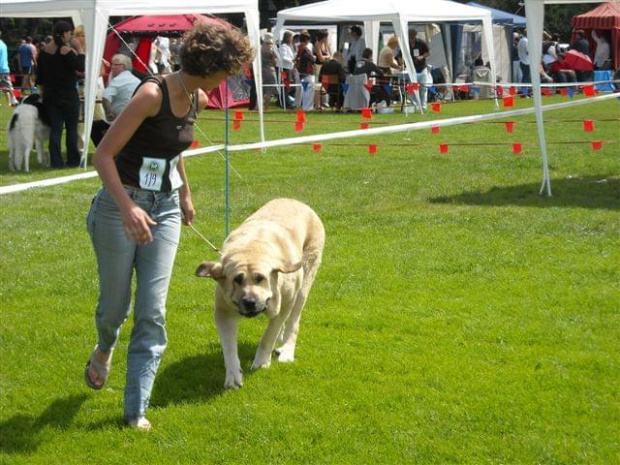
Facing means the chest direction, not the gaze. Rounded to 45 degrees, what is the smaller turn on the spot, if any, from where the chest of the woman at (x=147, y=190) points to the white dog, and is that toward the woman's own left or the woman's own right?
approximately 135° to the woman's own left

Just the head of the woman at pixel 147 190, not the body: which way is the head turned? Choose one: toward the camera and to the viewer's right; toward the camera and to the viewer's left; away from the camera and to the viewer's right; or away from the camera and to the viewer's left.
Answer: toward the camera and to the viewer's right

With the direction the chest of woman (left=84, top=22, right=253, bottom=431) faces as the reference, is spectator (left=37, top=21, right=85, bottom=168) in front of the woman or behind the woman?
behind

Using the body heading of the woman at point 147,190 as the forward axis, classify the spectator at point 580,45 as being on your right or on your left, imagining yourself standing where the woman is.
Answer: on your left

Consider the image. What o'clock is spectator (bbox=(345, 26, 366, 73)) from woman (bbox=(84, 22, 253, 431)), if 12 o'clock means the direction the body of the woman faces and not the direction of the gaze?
The spectator is roughly at 8 o'clock from the woman.

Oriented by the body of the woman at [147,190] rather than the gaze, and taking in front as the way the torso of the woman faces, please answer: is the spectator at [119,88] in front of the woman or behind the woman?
behind

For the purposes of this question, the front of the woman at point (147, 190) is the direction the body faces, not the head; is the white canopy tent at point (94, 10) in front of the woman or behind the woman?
behind

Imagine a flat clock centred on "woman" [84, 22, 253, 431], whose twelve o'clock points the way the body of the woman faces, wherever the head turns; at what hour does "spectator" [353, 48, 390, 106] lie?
The spectator is roughly at 8 o'clock from the woman.

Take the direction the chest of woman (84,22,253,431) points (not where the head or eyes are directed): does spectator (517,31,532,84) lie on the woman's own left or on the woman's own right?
on the woman's own left

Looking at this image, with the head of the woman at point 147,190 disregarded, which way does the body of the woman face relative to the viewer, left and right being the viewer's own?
facing the viewer and to the right of the viewer

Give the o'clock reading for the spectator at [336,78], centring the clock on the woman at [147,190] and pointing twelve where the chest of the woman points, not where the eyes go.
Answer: The spectator is roughly at 8 o'clock from the woman.
